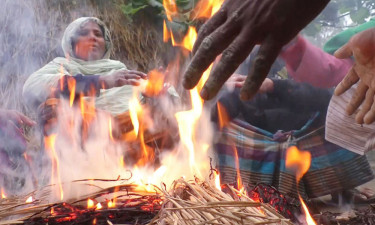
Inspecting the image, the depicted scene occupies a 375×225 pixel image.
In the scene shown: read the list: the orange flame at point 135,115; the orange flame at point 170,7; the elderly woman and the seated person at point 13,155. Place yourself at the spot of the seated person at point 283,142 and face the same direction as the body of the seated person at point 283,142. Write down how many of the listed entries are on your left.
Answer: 0

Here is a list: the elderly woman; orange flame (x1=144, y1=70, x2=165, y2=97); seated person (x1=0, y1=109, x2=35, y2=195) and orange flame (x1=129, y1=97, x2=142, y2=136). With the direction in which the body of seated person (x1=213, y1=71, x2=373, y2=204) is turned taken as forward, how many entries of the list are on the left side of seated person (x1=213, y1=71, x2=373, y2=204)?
0

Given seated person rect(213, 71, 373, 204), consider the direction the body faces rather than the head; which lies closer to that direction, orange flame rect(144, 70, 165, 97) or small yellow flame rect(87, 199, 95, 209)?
the small yellow flame

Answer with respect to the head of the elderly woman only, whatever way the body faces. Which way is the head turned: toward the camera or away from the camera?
toward the camera

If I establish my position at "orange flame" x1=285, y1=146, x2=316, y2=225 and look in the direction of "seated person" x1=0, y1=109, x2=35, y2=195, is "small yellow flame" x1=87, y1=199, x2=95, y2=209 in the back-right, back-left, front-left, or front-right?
front-left

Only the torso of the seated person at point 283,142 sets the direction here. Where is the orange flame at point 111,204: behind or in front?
in front

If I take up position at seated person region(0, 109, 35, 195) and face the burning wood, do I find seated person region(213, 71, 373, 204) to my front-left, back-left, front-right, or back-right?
front-left

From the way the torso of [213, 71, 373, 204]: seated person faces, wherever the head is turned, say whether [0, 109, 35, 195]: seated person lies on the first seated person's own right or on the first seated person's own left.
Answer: on the first seated person's own right

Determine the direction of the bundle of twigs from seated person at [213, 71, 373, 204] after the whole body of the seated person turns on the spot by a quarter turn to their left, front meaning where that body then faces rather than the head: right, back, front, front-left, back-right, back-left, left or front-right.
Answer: right
